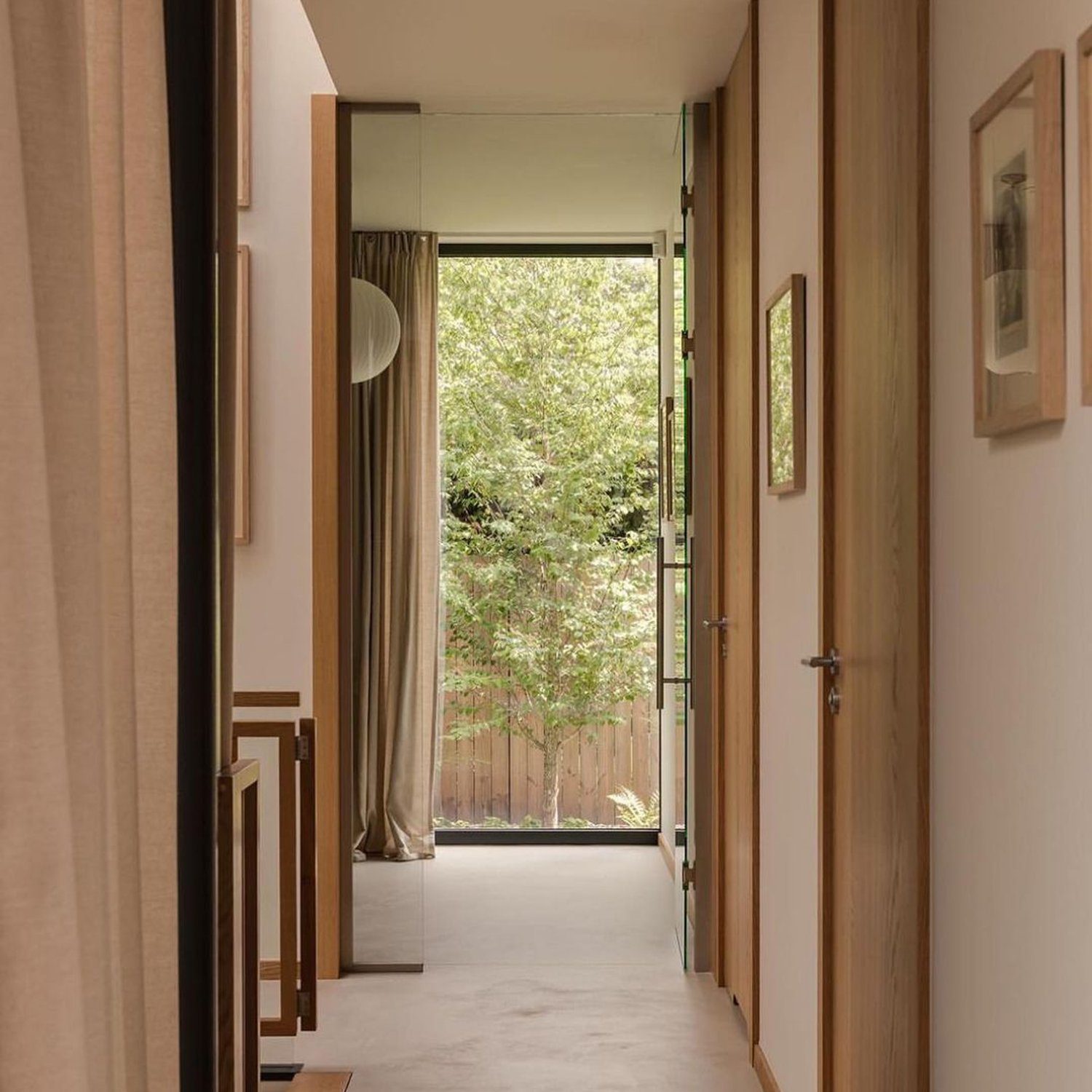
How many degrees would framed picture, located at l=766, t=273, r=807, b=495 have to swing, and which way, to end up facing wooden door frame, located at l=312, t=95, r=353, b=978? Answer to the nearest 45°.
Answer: approximately 45° to its right

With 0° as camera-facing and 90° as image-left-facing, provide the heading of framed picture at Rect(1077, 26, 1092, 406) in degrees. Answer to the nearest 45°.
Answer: approximately 90°

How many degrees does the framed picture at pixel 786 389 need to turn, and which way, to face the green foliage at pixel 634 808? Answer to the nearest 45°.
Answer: approximately 90° to its right

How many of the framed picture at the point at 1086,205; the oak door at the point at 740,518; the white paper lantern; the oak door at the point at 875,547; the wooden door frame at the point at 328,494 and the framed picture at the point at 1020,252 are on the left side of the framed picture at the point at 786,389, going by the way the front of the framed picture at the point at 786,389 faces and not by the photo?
3

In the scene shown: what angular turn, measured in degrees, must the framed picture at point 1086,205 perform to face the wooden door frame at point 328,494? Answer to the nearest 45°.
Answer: approximately 45° to its right

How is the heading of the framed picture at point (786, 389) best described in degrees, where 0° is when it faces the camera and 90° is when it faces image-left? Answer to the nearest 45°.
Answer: approximately 90°

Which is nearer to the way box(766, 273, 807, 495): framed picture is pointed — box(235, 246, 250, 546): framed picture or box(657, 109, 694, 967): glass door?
the framed picture

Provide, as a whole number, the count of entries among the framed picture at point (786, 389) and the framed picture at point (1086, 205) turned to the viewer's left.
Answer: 2

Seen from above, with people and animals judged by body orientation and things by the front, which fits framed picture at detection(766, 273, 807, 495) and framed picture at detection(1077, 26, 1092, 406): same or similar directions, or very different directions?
same or similar directions

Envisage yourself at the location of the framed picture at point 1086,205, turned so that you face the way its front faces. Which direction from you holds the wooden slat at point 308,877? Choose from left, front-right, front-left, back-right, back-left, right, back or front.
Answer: front-right

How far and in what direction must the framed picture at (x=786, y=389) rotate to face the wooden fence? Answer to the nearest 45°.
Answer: approximately 90° to its right
